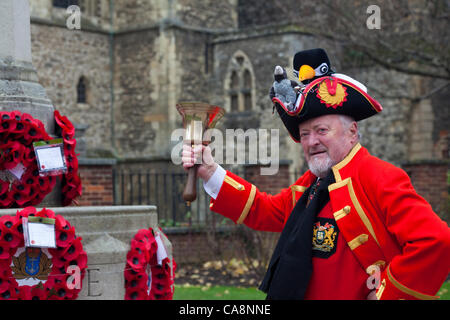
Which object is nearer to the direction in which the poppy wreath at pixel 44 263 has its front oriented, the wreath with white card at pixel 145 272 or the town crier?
the town crier

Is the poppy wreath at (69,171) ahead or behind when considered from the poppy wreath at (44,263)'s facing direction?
behind

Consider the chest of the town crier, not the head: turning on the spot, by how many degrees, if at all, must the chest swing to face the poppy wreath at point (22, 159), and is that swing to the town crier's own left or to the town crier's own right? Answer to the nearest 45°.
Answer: approximately 90° to the town crier's own right

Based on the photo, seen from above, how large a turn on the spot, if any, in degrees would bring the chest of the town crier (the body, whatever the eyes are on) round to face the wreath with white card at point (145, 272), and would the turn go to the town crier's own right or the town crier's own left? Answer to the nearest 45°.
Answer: approximately 90° to the town crier's own right

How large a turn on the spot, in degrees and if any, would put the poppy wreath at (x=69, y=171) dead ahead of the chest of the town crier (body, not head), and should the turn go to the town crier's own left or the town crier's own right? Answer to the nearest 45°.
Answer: approximately 90° to the town crier's own right

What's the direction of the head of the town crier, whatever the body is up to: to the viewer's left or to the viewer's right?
to the viewer's left

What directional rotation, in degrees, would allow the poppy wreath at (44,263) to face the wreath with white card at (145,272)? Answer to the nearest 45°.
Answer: approximately 90° to its left

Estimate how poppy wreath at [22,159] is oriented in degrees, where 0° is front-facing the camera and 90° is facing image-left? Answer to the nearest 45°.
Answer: approximately 0°

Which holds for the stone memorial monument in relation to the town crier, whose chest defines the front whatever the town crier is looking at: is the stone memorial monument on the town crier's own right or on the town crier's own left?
on the town crier's own right

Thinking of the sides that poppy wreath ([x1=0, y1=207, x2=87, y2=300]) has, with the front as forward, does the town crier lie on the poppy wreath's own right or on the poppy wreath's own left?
on the poppy wreath's own left

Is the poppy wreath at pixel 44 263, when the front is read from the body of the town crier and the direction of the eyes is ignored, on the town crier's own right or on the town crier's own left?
on the town crier's own right

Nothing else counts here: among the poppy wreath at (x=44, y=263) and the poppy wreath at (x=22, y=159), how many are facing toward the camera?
2

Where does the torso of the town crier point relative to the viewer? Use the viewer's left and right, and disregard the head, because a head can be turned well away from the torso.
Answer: facing the viewer and to the left of the viewer
